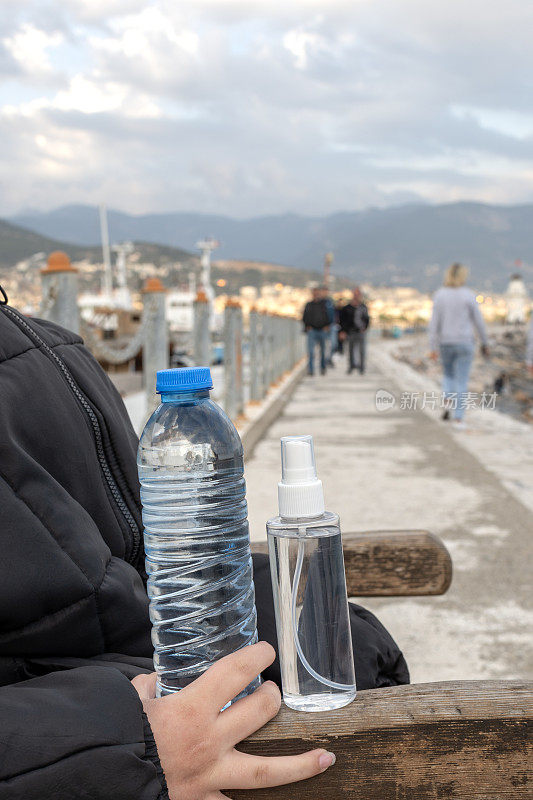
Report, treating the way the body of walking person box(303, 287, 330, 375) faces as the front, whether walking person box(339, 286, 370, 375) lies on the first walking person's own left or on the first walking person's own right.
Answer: on the first walking person's own left

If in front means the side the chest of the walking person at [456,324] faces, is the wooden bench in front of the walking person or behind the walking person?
behind

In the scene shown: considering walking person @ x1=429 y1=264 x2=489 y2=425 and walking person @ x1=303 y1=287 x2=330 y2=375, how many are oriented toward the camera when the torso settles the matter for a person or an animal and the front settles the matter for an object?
1

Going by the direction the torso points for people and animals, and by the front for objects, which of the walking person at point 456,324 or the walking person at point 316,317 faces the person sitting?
the walking person at point 316,317

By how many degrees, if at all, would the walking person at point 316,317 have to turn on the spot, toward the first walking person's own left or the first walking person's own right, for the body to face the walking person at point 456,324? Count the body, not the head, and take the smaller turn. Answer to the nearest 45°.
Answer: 0° — they already face them

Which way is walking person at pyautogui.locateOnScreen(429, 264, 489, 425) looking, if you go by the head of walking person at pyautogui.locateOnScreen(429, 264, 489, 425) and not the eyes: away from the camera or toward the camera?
away from the camera

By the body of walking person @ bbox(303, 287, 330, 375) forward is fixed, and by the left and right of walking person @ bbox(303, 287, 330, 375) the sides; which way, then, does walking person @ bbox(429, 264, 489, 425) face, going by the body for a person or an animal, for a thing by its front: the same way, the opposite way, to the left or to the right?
the opposite way

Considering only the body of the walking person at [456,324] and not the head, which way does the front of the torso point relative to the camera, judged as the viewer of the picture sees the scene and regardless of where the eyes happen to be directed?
away from the camera

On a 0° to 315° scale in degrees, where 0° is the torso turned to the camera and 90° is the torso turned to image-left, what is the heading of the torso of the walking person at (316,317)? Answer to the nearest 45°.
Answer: approximately 0°

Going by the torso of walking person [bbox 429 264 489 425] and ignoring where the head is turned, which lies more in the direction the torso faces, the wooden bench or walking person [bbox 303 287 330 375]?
the walking person

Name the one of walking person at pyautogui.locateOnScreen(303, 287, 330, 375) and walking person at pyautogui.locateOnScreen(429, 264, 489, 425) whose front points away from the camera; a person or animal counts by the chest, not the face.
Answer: walking person at pyautogui.locateOnScreen(429, 264, 489, 425)

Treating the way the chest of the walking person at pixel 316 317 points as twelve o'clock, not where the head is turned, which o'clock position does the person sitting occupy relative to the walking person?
The person sitting is roughly at 12 o'clock from the walking person.

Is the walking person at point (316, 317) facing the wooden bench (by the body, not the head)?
yes
